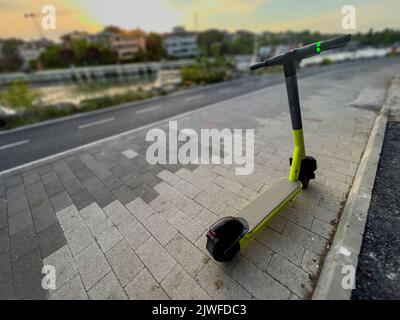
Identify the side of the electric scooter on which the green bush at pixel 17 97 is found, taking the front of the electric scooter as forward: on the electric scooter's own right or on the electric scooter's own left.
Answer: on the electric scooter's own left

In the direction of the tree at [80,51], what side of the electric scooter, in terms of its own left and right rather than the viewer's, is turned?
left

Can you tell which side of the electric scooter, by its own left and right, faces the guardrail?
left

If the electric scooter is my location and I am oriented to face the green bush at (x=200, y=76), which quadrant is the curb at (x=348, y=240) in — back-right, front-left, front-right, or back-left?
back-right

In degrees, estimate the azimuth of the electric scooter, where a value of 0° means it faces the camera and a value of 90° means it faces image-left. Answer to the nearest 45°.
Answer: approximately 225°

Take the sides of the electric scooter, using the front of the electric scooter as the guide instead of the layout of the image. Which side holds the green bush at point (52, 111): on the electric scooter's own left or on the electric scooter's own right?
on the electric scooter's own left

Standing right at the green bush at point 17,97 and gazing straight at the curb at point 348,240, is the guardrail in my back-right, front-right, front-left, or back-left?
back-left
